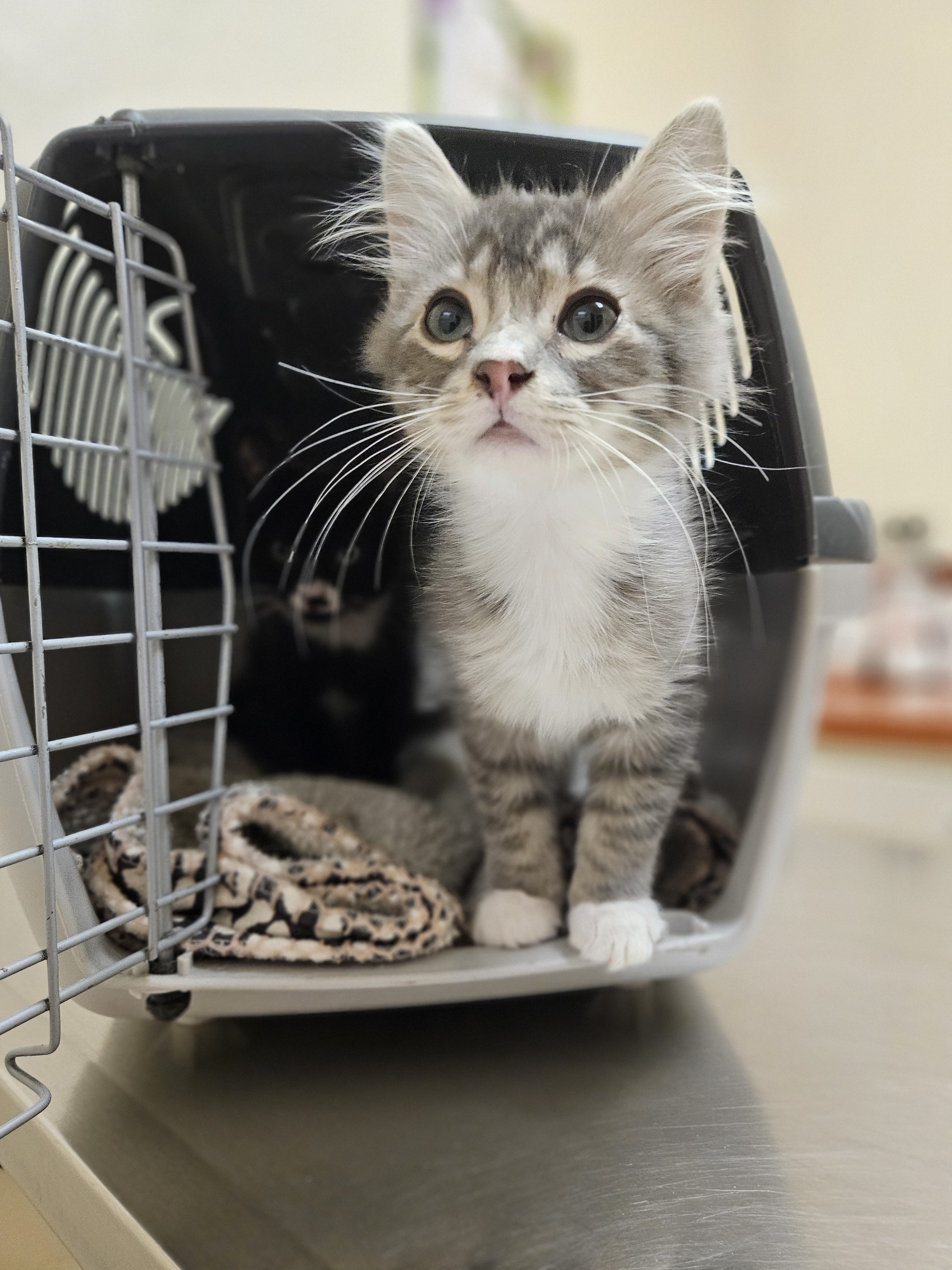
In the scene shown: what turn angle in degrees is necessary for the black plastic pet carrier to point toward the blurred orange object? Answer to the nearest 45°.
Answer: approximately 135° to its left

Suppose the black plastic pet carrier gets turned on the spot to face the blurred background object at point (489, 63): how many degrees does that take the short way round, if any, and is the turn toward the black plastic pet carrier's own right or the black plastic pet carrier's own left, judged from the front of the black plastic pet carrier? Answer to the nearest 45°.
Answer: approximately 180°

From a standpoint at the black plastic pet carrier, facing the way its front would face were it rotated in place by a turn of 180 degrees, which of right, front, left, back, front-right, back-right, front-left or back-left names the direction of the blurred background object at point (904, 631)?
front-right

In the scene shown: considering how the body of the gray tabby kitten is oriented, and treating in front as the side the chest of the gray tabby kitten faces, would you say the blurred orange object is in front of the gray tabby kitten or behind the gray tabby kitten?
behind

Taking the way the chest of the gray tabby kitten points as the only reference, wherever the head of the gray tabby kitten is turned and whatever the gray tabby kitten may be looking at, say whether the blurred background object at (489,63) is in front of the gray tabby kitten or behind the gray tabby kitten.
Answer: behind

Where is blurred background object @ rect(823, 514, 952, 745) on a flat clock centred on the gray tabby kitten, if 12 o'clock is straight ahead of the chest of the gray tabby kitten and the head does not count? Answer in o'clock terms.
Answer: The blurred background object is roughly at 7 o'clock from the gray tabby kitten.

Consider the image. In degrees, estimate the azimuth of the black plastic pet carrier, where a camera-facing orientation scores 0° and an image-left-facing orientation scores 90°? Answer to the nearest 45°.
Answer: approximately 0°

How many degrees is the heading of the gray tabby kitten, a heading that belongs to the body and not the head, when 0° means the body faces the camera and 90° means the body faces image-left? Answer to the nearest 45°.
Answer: approximately 0°
